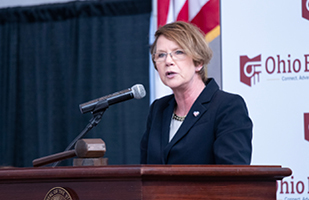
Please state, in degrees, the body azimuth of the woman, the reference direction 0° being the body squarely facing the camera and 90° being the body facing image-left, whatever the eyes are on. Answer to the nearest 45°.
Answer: approximately 45°

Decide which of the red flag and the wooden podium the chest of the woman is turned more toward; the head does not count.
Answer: the wooden podium

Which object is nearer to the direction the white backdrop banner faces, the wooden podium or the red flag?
the wooden podium

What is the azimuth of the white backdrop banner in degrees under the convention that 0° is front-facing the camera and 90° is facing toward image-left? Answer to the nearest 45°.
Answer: approximately 0°

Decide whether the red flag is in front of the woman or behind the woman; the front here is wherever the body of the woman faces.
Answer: behind

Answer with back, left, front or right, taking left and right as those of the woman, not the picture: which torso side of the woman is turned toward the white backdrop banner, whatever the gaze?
back
